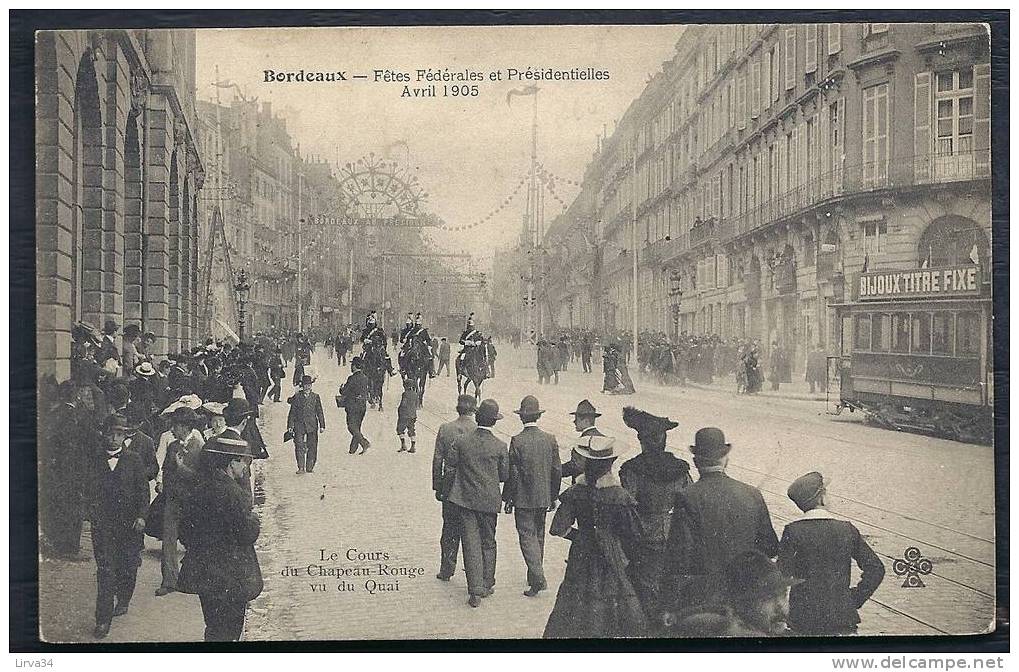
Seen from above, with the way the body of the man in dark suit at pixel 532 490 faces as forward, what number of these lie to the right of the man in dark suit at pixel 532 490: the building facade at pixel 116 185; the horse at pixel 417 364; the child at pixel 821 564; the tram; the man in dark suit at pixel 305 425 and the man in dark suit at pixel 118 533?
2

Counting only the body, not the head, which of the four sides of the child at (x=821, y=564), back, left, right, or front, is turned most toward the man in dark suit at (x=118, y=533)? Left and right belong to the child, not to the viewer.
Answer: left

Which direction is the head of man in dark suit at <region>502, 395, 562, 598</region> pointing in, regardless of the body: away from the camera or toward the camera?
away from the camera

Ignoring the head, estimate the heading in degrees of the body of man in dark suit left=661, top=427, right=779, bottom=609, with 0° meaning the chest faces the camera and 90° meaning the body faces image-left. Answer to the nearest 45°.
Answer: approximately 180°

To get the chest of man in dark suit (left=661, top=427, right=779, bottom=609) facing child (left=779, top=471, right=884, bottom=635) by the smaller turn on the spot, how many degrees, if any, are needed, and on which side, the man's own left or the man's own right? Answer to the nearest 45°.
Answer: approximately 45° to the man's own right

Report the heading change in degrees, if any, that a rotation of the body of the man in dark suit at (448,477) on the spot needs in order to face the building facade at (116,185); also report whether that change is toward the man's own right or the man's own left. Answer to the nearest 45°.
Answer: approximately 90° to the man's own left

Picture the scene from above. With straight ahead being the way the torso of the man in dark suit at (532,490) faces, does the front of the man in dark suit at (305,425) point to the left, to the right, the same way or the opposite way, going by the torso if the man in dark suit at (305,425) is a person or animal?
the opposite way

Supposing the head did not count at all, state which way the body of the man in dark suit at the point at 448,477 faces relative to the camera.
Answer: away from the camera

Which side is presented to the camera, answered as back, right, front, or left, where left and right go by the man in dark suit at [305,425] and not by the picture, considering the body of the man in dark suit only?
front

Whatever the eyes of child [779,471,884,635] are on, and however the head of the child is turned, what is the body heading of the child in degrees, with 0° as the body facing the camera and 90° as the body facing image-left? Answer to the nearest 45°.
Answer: approximately 180°

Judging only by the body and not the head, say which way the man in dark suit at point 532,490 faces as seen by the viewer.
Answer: away from the camera
